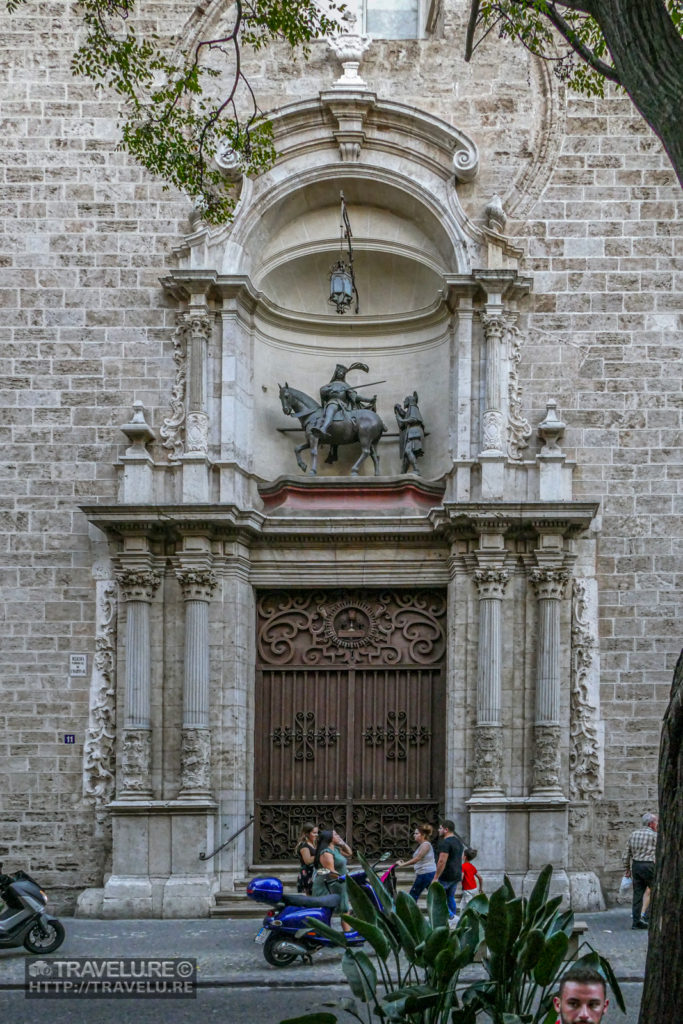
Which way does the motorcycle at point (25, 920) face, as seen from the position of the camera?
facing to the right of the viewer

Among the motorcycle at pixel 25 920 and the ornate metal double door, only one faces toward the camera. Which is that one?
the ornate metal double door

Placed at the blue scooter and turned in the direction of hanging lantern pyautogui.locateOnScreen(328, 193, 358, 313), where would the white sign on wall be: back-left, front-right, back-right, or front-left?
front-left

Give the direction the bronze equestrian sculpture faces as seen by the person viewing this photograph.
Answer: facing to the left of the viewer

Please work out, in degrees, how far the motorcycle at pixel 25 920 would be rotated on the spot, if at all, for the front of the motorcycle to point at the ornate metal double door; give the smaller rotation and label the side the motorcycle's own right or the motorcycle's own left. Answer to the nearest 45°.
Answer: approximately 45° to the motorcycle's own left

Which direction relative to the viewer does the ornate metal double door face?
toward the camera

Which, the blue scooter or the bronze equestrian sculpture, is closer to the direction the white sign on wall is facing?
the blue scooter

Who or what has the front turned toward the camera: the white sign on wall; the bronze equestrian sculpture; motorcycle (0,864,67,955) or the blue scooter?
the white sign on wall
